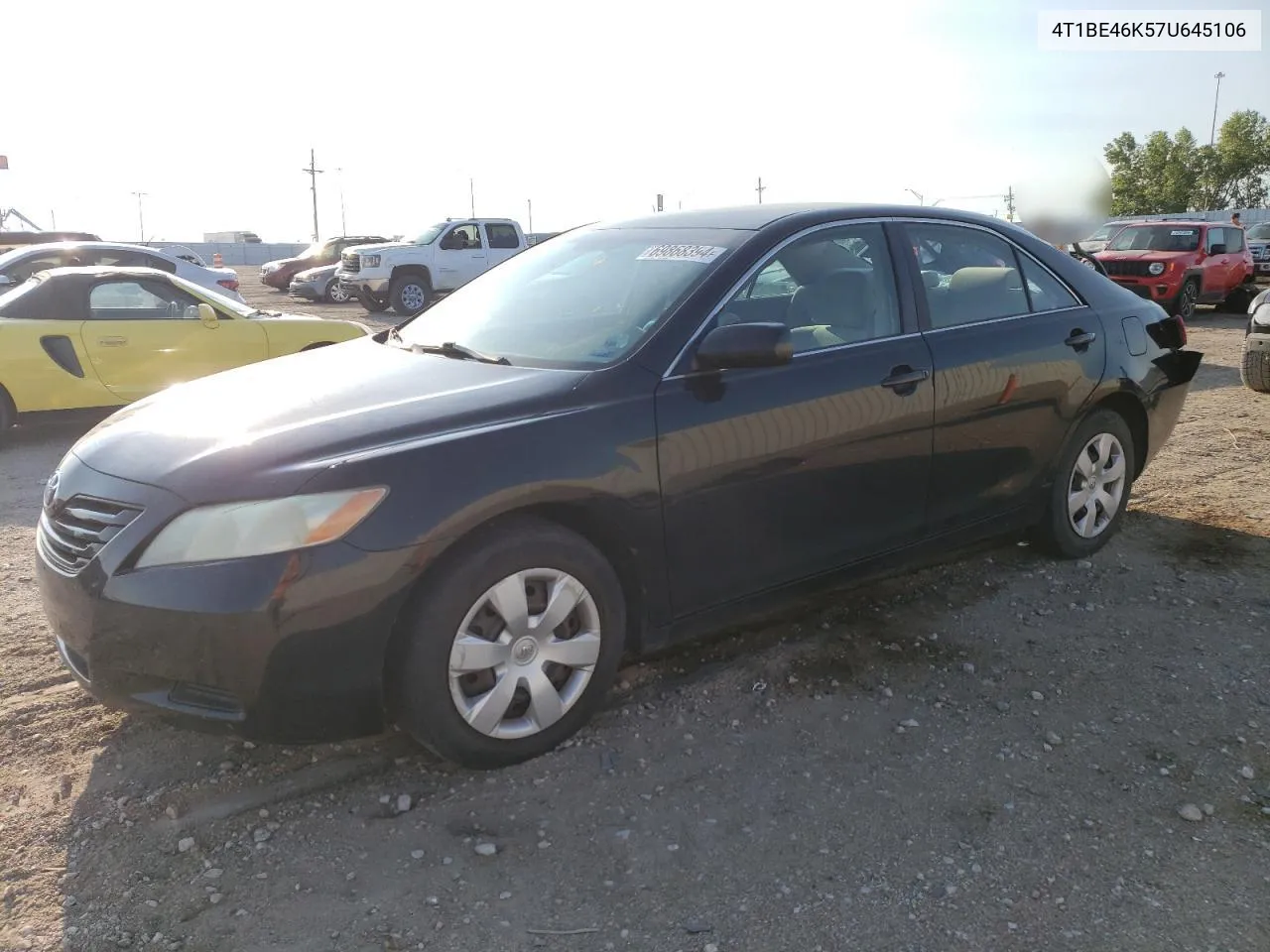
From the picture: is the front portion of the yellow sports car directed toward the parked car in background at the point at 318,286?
no

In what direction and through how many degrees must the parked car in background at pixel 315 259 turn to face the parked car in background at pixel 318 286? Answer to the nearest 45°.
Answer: approximately 45° to its left

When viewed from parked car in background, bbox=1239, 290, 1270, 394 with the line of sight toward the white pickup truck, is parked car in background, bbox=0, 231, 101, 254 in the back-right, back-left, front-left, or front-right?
front-left

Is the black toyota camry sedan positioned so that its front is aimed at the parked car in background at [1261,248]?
no

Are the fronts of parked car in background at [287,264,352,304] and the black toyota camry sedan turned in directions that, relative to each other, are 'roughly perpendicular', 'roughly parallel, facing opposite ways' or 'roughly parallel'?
roughly parallel

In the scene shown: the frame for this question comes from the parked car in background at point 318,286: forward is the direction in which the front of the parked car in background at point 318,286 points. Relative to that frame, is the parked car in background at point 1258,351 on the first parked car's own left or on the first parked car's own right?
on the first parked car's own left

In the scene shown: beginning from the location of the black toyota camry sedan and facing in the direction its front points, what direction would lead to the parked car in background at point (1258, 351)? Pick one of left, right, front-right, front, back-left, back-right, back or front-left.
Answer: back

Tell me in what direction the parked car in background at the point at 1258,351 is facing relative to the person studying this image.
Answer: facing the viewer and to the left of the viewer

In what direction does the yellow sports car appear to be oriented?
to the viewer's right

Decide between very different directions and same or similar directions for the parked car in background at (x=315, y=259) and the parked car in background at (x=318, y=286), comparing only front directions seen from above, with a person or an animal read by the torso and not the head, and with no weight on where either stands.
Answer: same or similar directions

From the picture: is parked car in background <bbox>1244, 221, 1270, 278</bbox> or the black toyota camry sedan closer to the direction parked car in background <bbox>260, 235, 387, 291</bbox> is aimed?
the black toyota camry sedan
